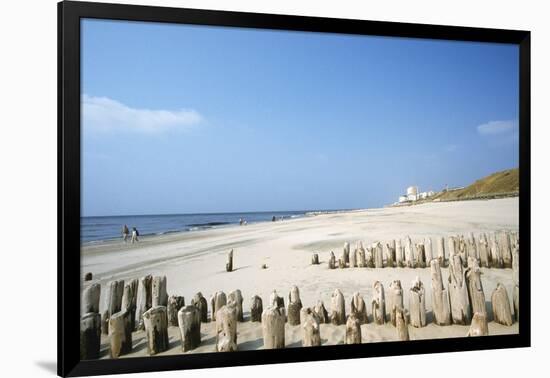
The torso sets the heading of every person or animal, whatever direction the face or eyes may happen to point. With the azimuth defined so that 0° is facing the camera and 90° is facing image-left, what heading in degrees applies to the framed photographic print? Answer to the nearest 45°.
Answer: approximately 315°
